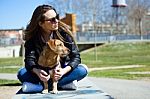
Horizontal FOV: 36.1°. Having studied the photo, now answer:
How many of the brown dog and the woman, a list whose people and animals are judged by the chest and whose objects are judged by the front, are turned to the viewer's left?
0

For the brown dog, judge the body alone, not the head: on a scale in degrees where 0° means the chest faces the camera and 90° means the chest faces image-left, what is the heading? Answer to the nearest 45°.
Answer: approximately 315°

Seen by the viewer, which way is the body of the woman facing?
toward the camera
